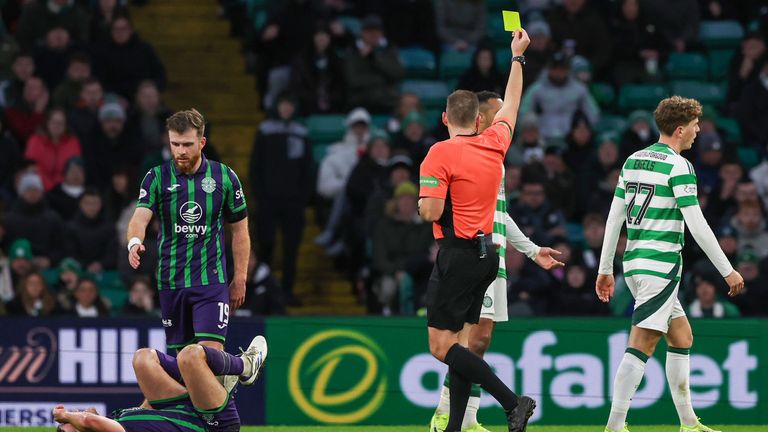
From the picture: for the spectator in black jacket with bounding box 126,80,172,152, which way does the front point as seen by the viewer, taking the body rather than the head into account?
toward the camera

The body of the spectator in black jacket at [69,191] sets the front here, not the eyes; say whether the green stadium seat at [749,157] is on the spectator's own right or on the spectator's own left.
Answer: on the spectator's own left

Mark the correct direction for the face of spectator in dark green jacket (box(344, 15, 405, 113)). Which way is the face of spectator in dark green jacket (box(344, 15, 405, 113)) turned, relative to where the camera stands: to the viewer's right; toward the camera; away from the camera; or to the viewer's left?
toward the camera

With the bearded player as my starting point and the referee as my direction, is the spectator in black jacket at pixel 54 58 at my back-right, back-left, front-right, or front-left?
back-left

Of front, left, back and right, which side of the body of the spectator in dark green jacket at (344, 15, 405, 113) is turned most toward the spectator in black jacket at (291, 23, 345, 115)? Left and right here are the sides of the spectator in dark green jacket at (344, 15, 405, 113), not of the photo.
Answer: right

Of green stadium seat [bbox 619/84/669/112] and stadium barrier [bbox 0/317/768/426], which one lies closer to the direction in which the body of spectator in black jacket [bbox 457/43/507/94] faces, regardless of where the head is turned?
the stadium barrier

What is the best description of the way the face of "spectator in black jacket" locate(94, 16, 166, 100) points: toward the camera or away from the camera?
toward the camera

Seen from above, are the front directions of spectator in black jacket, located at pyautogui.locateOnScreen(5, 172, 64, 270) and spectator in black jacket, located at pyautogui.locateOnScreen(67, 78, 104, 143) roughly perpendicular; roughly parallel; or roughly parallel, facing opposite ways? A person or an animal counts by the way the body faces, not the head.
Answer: roughly parallel

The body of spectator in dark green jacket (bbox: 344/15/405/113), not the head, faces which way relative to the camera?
toward the camera

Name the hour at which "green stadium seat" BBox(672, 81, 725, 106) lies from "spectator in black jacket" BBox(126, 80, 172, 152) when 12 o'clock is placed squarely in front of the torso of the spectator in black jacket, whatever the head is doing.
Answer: The green stadium seat is roughly at 9 o'clock from the spectator in black jacket.

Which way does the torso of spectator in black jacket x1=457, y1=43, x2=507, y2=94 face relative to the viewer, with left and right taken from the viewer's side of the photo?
facing the viewer

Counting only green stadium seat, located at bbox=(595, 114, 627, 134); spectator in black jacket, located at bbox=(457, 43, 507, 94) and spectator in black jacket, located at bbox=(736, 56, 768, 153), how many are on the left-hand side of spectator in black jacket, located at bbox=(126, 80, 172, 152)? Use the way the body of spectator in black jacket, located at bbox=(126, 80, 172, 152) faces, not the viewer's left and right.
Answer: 3

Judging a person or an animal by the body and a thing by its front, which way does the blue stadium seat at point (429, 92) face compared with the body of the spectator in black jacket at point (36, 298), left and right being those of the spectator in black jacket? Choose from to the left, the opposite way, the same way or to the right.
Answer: the same way

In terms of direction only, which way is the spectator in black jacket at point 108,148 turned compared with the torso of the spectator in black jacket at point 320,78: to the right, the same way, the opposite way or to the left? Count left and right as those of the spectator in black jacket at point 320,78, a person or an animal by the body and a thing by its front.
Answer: the same way

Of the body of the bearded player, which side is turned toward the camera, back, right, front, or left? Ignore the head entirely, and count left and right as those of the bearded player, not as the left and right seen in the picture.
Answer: front

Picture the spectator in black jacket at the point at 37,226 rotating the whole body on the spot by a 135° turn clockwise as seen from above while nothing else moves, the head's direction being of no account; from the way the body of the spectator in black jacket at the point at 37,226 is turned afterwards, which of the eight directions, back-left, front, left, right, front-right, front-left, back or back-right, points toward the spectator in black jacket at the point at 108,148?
right

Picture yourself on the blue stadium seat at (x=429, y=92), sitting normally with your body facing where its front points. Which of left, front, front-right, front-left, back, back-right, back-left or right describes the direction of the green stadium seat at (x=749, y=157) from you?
left

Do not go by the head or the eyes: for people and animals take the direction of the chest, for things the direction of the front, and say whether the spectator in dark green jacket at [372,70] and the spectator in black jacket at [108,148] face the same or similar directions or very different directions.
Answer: same or similar directions
